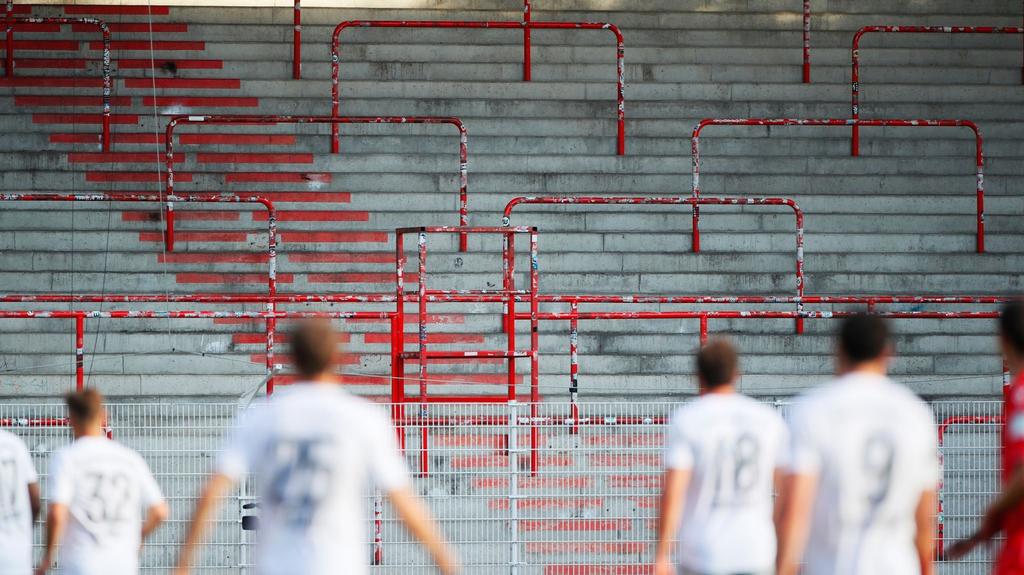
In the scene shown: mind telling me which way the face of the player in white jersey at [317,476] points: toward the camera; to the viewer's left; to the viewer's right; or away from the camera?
away from the camera

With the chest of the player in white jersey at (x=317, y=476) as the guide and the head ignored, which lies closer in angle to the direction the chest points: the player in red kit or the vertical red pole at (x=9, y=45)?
the vertical red pole

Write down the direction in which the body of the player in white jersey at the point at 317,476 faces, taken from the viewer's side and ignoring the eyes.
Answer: away from the camera

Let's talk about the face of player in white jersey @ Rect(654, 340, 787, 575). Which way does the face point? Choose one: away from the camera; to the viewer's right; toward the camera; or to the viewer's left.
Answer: away from the camera

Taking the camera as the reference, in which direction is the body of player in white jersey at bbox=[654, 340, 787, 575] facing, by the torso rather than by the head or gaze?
away from the camera

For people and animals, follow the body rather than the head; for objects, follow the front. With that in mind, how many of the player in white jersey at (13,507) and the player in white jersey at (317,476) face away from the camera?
2

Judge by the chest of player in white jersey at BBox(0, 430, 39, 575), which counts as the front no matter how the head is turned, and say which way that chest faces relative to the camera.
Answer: away from the camera

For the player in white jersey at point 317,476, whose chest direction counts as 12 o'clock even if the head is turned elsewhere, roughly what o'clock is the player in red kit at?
The player in red kit is roughly at 3 o'clock from the player in white jersey.

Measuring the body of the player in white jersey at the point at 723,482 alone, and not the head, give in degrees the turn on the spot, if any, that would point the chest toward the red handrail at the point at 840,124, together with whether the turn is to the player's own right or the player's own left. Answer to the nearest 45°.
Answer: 0° — they already face it

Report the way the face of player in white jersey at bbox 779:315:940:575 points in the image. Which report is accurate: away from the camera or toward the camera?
away from the camera
